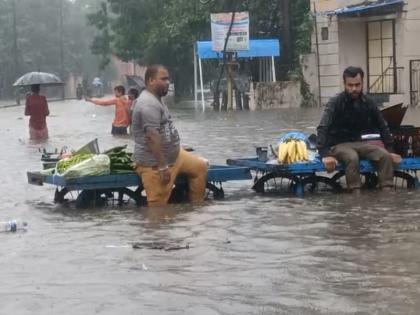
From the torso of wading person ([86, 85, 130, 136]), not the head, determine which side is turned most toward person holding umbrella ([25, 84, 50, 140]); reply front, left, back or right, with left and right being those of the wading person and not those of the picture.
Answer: front

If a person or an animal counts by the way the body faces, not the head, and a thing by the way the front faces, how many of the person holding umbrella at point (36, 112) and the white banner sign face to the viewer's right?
0

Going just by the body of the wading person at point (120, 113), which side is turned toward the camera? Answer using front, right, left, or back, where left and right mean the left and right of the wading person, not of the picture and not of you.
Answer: left

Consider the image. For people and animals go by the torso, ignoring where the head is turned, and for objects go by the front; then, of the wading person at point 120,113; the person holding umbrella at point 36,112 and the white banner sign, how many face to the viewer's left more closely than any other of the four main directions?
1

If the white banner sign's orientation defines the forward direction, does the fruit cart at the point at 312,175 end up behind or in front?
in front

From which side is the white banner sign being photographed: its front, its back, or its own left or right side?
front

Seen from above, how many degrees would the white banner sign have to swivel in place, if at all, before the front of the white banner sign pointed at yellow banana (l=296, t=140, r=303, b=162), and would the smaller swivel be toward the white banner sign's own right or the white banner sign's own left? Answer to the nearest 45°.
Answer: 0° — it already faces it

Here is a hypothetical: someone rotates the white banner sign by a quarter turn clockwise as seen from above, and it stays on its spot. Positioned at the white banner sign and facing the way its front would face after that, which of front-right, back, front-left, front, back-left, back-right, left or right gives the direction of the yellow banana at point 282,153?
left
